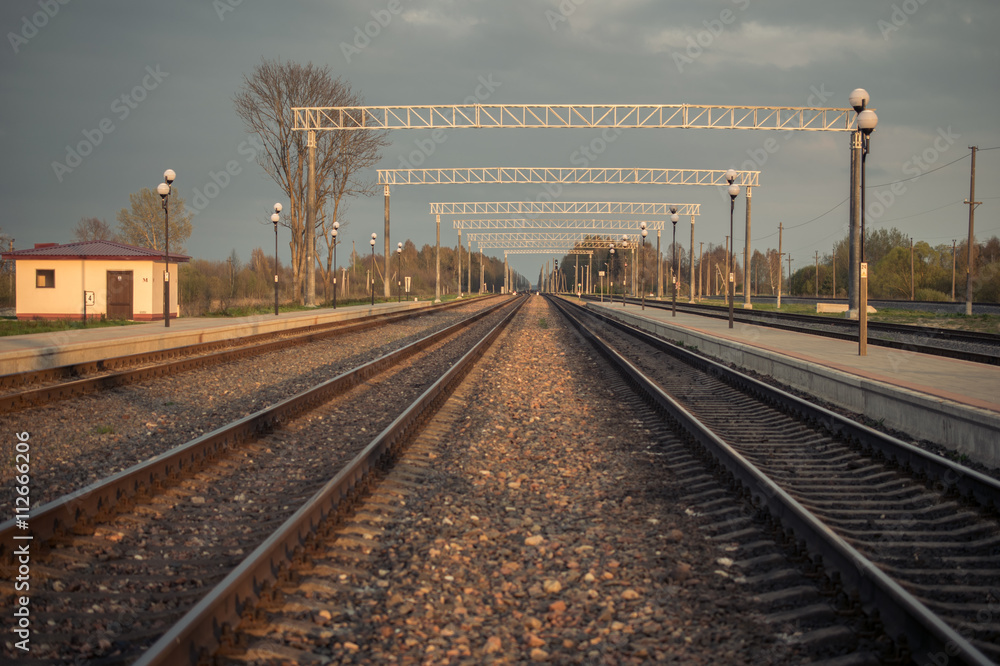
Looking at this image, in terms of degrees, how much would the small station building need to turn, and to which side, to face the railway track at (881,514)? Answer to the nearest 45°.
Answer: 0° — it already faces it

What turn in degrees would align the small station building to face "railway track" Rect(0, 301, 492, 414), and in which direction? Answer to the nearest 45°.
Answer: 0° — it already faces it

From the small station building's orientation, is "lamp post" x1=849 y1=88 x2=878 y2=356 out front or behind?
out front

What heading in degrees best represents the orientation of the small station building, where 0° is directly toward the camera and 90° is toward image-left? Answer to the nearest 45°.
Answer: approximately 0°

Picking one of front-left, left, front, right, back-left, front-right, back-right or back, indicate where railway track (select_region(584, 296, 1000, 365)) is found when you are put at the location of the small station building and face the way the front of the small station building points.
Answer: front-left

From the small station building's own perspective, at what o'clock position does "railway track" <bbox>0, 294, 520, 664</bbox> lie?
The railway track is roughly at 12 o'clock from the small station building.
